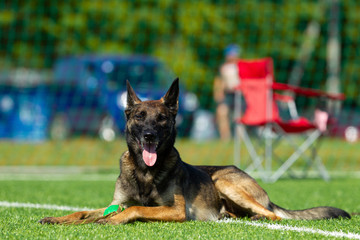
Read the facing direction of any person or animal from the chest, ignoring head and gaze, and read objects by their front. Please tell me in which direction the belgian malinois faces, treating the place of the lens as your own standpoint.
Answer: facing the viewer and to the left of the viewer
